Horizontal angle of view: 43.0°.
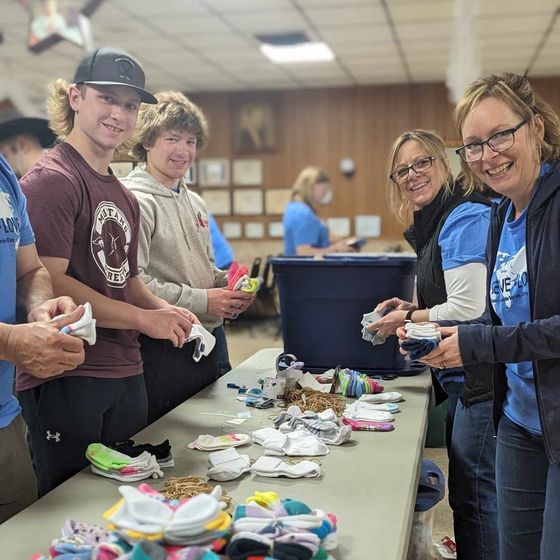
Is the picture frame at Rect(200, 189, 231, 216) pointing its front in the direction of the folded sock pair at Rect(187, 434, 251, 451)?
yes

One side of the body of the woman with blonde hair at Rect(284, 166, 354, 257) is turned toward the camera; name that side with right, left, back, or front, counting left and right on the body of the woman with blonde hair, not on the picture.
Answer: right

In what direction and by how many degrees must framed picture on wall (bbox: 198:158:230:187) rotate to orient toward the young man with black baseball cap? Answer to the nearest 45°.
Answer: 0° — it already faces them

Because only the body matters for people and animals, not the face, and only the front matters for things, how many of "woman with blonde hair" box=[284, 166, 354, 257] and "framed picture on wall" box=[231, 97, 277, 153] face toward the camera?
1

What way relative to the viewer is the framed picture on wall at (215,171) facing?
toward the camera

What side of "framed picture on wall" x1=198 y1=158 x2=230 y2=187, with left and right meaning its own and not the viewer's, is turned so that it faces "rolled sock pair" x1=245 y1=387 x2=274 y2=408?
front

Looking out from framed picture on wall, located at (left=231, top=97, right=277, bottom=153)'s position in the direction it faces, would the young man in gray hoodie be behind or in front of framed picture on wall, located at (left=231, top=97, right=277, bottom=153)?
in front

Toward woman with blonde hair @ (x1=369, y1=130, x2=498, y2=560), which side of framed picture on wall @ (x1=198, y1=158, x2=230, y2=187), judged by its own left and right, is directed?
front

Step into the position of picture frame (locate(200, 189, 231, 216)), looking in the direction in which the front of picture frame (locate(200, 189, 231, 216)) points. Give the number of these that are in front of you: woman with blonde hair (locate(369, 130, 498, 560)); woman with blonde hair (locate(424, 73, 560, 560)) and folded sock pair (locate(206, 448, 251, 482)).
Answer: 3

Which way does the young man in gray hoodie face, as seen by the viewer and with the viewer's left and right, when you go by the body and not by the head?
facing the viewer and to the right of the viewer

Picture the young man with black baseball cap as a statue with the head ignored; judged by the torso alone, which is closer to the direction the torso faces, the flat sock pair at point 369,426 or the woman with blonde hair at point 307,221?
the flat sock pair

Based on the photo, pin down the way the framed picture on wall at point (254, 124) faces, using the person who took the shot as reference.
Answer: facing the viewer

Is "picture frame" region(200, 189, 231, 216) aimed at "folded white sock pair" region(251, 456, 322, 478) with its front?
yes
